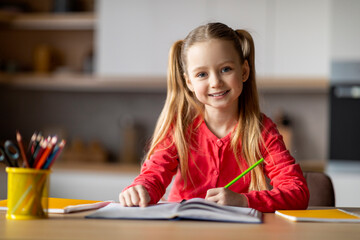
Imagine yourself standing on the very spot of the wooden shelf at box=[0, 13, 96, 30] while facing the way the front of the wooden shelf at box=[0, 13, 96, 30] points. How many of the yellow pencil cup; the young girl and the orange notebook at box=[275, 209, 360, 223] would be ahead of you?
3

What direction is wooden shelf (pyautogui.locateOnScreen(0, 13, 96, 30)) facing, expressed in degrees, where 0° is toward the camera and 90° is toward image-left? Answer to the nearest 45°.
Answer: approximately 0°

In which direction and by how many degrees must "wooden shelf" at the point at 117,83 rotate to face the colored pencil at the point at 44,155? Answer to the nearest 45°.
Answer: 0° — it already faces it

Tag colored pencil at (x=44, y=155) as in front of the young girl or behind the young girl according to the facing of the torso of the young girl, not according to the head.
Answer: in front

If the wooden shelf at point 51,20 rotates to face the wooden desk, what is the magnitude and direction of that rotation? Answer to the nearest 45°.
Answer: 0° — it already faces it

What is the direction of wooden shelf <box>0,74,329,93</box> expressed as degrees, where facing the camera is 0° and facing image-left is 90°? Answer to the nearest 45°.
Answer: approximately 0°

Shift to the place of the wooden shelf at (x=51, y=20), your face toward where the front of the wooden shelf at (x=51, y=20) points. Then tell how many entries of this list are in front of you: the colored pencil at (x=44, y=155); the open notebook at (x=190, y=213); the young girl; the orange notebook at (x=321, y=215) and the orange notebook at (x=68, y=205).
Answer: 5
